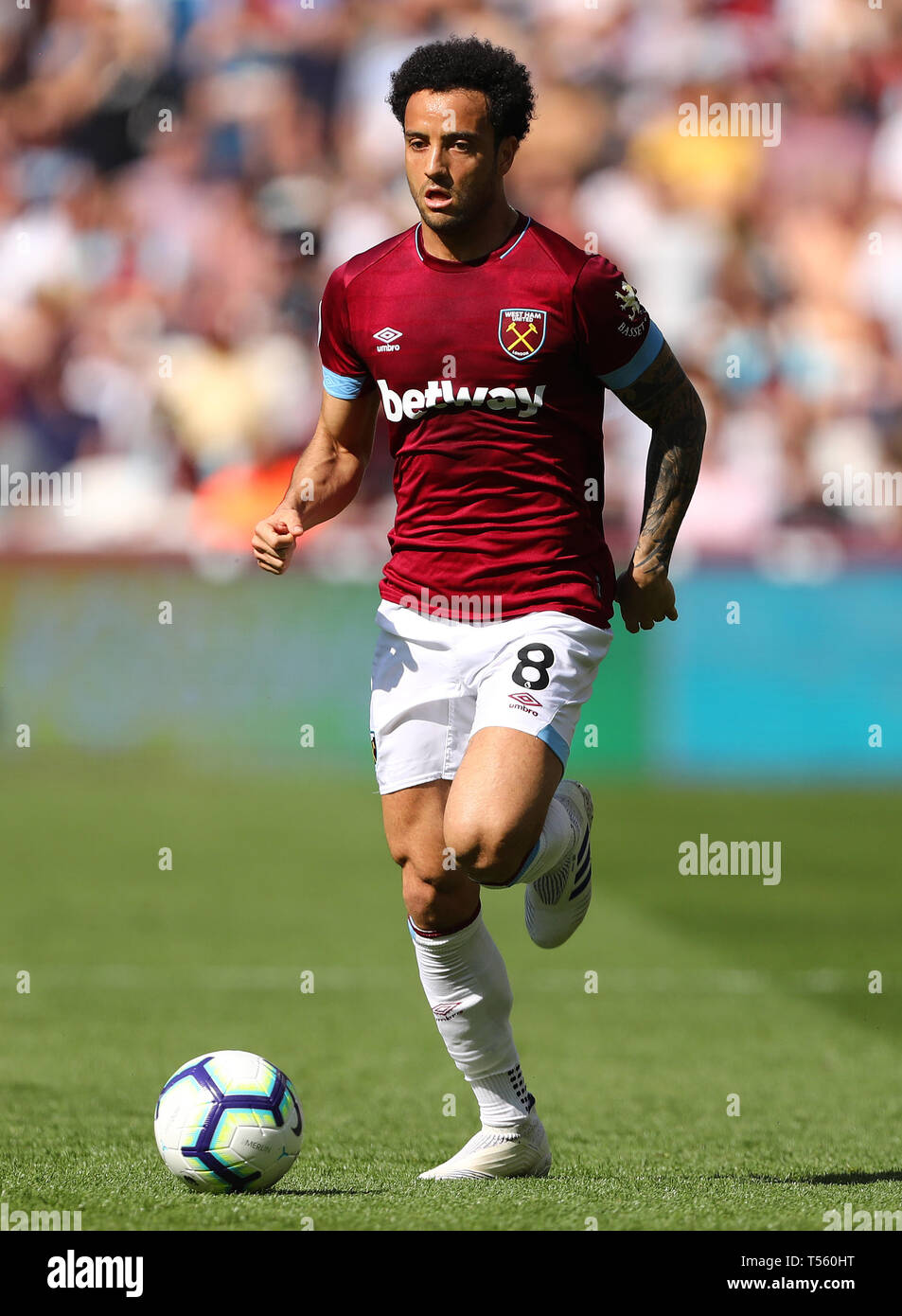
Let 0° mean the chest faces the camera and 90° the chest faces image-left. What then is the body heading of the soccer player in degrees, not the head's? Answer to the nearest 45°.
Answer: approximately 45°
